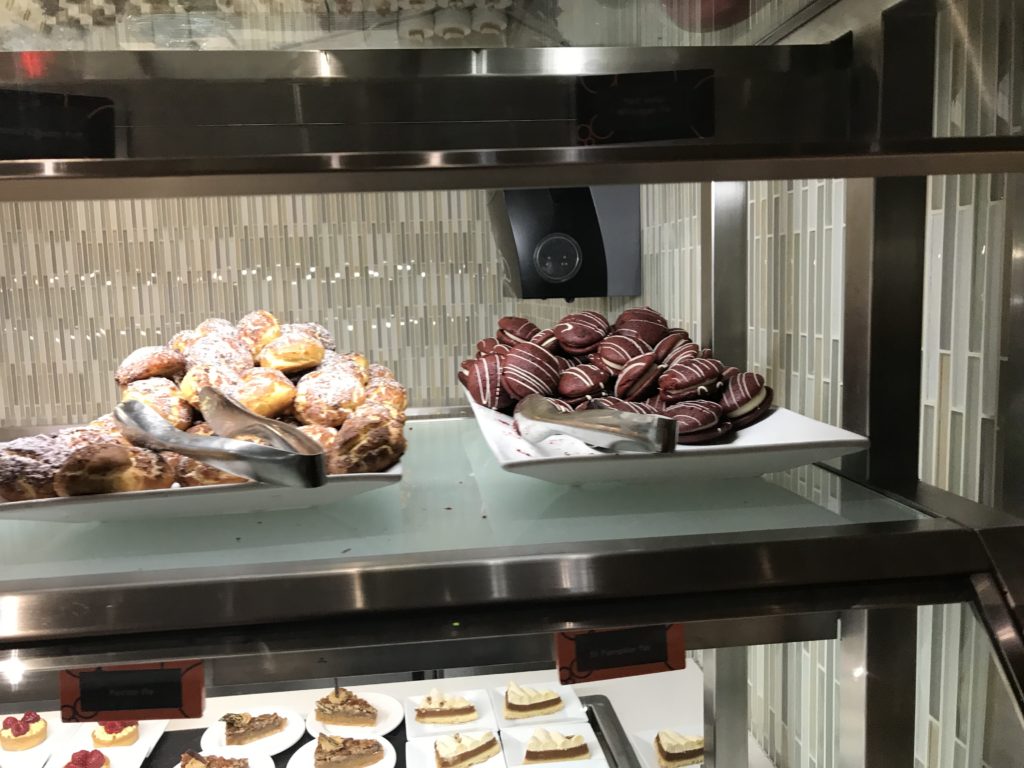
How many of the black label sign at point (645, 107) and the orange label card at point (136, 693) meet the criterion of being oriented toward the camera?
2

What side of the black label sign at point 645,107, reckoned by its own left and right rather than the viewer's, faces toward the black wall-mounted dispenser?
back

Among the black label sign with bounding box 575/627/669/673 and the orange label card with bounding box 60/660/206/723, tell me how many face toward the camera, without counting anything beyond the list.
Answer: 2

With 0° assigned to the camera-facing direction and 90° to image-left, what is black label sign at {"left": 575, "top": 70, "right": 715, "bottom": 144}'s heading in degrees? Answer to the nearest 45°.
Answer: approximately 0°
